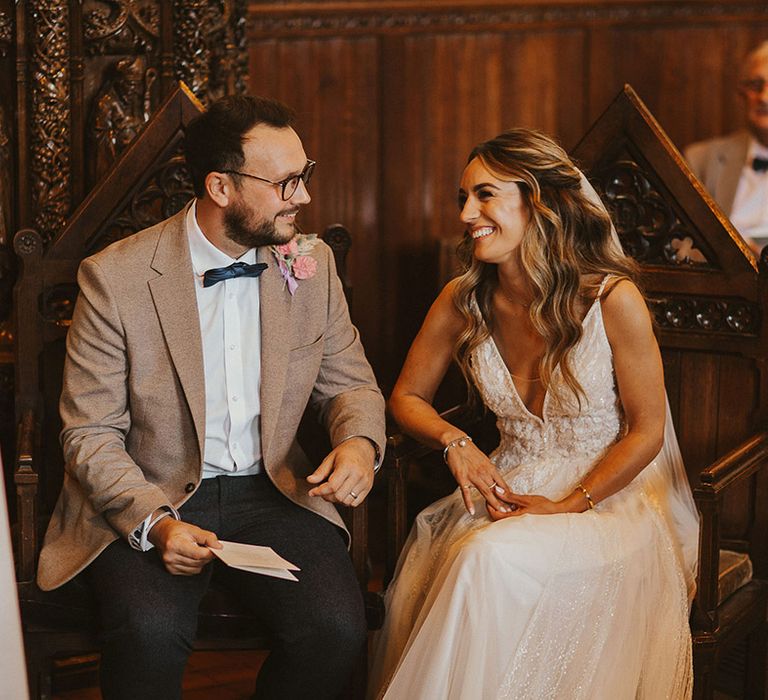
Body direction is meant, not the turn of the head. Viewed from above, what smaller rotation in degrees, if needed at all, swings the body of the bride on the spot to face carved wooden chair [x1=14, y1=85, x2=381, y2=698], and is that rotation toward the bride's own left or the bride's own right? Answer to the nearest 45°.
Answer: approximately 45° to the bride's own right

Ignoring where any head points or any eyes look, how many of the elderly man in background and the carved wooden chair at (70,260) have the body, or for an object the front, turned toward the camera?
2

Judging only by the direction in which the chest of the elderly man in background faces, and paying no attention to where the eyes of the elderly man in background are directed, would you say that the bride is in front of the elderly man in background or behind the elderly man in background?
in front

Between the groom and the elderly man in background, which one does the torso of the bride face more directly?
the groom

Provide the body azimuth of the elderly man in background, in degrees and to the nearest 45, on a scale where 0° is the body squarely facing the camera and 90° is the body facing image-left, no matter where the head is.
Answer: approximately 0°

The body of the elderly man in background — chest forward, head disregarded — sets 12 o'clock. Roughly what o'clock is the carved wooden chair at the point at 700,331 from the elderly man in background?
The carved wooden chair is roughly at 12 o'clock from the elderly man in background.

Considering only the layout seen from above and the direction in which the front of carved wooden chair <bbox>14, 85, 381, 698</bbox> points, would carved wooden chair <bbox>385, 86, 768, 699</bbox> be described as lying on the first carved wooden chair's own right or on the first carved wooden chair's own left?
on the first carved wooden chair's own left

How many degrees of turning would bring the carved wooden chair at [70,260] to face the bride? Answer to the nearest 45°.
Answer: approximately 45° to its left

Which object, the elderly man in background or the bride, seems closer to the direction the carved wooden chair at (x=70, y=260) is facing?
the bride
